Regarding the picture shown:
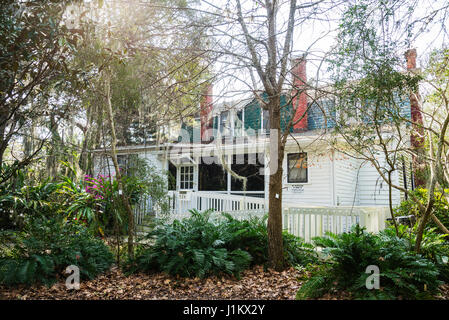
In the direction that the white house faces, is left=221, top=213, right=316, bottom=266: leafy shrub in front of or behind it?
in front

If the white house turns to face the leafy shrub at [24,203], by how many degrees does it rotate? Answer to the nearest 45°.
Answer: approximately 45° to its right

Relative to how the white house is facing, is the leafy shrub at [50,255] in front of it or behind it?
in front

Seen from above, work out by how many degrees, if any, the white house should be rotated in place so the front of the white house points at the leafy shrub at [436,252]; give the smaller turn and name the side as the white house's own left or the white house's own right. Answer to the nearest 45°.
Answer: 0° — it already faces it

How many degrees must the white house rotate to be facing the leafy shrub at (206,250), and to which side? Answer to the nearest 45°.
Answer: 0° — it already faces it

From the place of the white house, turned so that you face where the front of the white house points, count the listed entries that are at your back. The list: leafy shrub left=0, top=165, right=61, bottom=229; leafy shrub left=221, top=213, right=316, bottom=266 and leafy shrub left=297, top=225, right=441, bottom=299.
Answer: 0

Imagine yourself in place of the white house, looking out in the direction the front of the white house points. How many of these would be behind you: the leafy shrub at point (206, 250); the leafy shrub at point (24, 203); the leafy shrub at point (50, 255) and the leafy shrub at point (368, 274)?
0

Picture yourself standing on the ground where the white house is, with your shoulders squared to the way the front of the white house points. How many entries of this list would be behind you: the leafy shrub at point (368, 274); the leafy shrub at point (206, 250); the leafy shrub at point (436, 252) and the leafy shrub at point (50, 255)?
0

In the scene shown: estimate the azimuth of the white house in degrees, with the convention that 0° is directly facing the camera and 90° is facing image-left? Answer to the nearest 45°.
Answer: approximately 0°

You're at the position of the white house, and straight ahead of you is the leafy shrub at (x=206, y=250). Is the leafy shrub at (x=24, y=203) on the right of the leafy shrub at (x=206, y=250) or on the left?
right

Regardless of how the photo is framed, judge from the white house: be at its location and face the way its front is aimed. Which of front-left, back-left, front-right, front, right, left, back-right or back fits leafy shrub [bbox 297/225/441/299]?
front

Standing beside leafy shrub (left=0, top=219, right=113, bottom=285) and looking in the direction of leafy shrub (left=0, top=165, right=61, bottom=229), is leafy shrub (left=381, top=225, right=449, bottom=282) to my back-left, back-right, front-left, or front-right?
back-right
